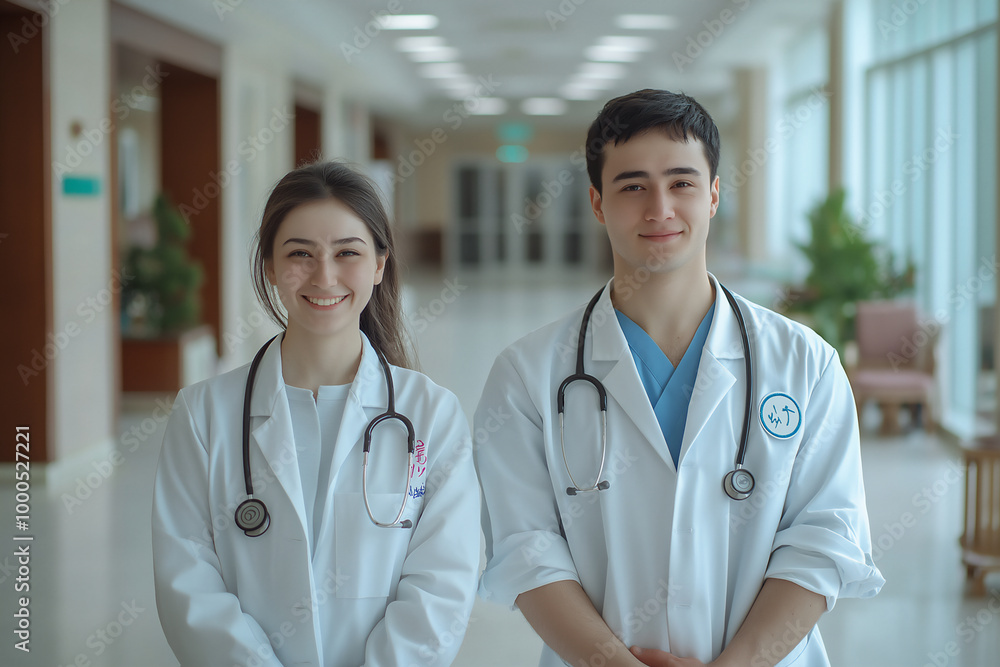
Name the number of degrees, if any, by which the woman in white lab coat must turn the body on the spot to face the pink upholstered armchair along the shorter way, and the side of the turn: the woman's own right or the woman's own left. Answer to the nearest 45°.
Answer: approximately 135° to the woman's own left

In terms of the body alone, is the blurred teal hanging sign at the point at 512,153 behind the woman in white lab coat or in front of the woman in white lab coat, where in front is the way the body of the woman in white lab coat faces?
behind

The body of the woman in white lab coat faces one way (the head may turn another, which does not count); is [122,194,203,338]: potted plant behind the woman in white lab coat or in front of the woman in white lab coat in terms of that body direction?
behind

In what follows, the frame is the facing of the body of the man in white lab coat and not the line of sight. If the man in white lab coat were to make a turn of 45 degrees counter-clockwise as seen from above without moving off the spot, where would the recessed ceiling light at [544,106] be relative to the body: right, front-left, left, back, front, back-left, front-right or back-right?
back-left

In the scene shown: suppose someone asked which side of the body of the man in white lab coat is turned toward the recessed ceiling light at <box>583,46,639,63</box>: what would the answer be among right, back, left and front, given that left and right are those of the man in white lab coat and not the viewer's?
back

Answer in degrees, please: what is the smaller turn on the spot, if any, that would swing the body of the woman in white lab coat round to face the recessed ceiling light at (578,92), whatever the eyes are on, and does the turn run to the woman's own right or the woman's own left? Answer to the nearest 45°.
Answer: approximately 180°

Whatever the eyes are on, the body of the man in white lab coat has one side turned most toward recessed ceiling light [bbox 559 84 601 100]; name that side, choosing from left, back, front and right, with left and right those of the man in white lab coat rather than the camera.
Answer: back

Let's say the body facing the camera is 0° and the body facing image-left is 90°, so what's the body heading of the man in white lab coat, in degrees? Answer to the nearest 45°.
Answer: approximately 0°

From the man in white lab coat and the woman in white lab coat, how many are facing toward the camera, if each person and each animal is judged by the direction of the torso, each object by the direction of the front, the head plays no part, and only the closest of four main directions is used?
2
